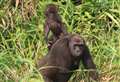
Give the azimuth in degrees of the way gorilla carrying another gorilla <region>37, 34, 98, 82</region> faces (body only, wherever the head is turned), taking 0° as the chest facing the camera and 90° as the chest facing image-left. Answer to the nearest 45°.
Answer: approximately 315°
